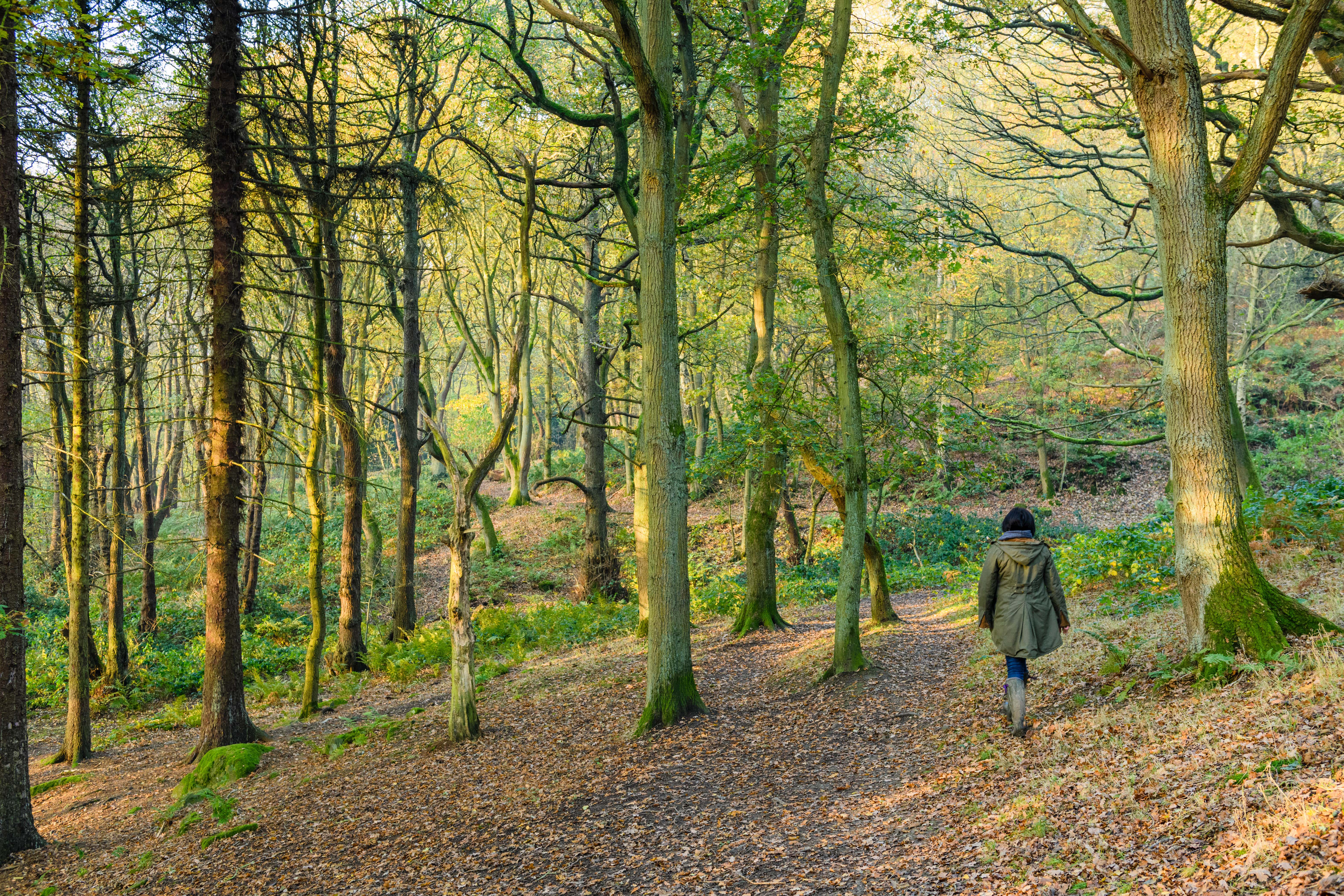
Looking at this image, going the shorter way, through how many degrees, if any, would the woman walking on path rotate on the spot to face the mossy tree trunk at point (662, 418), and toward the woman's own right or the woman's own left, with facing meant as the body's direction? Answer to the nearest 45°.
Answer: approximately 90° to the woman's own left

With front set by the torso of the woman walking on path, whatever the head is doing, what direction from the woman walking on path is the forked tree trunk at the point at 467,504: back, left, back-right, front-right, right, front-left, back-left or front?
left

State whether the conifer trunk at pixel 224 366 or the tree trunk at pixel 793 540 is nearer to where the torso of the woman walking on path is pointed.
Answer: the tree trunk

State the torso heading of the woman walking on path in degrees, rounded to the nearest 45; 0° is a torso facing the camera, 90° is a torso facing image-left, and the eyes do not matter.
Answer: approximately 180°

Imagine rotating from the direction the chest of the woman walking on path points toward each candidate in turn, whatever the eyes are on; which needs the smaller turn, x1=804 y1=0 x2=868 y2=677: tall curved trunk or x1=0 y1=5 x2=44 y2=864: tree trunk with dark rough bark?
the tall curved trunk

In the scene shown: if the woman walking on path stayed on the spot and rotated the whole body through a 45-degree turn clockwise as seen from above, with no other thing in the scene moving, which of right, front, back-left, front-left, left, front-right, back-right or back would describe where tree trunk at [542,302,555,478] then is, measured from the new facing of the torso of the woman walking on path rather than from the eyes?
left

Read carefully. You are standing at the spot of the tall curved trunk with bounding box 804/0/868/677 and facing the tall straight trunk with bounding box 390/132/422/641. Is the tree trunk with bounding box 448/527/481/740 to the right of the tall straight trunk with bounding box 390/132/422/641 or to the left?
left

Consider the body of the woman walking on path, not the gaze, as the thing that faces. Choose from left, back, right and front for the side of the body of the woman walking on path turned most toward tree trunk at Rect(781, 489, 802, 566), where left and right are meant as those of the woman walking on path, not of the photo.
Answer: front

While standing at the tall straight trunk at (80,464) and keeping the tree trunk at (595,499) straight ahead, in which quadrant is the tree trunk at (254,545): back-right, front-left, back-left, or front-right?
front-left

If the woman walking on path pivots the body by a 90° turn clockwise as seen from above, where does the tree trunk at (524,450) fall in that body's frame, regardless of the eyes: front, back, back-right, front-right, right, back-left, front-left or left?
back-left

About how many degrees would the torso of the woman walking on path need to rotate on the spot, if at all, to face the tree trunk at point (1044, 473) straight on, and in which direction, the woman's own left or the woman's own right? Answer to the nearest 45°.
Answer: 0° — they already face it

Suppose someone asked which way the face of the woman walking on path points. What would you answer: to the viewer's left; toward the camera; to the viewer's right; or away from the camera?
away from the camera

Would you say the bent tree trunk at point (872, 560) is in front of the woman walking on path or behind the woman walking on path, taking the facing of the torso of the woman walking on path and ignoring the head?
in front

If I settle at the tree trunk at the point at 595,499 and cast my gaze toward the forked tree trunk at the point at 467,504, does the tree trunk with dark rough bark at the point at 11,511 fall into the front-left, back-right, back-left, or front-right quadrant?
front-right

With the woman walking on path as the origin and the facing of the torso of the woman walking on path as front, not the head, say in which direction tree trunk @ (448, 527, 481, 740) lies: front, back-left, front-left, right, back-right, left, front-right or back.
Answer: left
